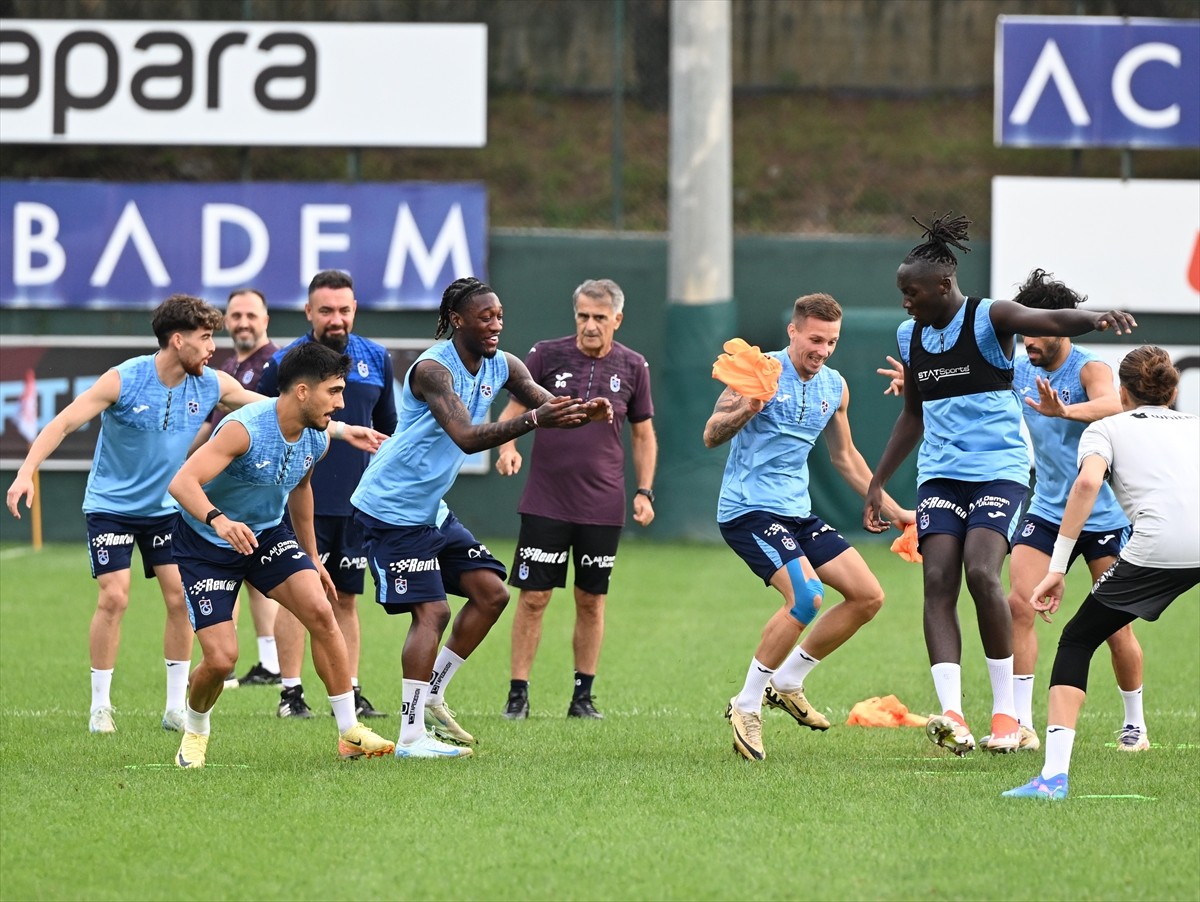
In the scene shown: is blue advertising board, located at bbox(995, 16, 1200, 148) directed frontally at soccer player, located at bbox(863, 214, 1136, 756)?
yes

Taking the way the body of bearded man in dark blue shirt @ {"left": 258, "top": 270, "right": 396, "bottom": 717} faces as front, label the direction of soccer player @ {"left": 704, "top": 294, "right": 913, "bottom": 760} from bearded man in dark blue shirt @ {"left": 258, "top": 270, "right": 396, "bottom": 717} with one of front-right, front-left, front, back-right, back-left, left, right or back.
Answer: front-left

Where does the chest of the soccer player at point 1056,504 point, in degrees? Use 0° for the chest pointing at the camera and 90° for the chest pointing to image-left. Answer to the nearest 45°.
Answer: approximately 45°

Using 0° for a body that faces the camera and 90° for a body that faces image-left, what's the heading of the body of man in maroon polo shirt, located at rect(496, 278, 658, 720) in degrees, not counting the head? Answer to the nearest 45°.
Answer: approximately 0°

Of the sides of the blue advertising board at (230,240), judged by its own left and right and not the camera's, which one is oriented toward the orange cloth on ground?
front

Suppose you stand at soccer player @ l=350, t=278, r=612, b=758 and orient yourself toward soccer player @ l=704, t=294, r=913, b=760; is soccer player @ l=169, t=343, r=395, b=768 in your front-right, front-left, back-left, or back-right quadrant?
back-right

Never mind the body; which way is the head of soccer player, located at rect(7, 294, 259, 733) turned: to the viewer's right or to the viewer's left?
to the viewer's right

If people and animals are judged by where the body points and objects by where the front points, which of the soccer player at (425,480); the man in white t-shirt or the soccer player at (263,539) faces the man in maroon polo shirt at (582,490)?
the man in white t-shirt

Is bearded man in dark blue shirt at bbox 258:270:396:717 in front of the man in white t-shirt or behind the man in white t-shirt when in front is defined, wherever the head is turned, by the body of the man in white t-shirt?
in front

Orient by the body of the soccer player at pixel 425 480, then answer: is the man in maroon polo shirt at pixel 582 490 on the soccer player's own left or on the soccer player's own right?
on the soccer player's own left

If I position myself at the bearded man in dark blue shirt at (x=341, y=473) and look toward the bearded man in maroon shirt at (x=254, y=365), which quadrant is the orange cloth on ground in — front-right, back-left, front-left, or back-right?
back-right
